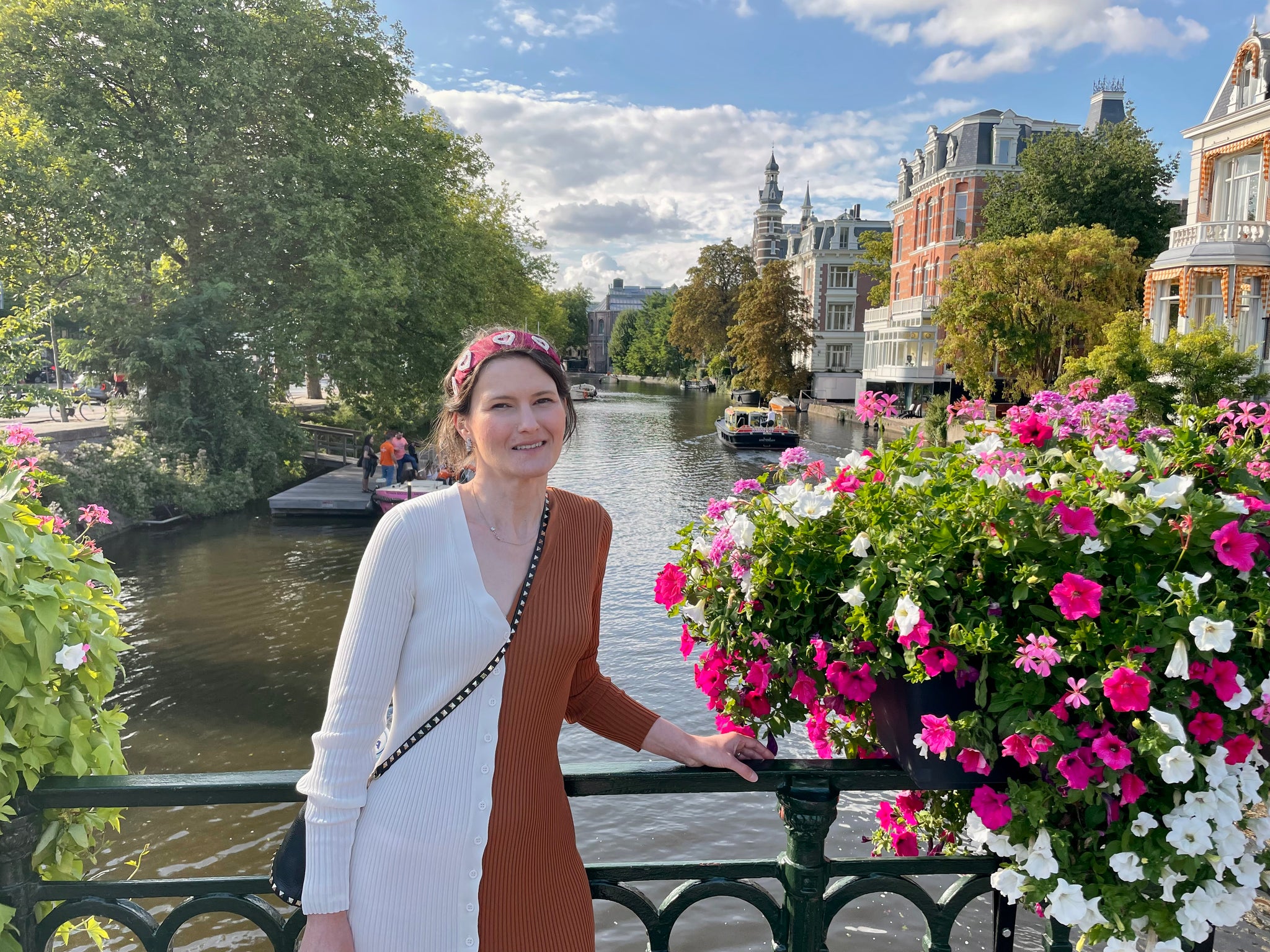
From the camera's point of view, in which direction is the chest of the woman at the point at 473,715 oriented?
toward the camera

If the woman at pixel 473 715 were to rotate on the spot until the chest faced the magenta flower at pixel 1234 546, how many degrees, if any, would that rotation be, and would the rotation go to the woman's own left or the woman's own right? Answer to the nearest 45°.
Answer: approximately 90° to the woman's own left

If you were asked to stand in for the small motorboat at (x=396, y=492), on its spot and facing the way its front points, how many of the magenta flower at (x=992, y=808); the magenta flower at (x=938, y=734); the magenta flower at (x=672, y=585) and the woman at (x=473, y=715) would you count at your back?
0

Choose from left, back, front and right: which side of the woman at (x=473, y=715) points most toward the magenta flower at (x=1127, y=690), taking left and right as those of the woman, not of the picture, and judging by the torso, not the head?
left

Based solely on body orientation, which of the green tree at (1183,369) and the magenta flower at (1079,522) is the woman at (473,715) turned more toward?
the magenta flower

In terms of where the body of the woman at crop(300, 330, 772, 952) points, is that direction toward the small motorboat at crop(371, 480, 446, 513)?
no

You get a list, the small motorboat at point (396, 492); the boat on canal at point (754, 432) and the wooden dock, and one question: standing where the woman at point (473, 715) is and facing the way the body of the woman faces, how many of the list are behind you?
3

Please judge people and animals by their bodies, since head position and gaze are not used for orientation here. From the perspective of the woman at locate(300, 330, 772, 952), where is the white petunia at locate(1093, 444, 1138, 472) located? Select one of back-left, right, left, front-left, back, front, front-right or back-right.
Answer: left
